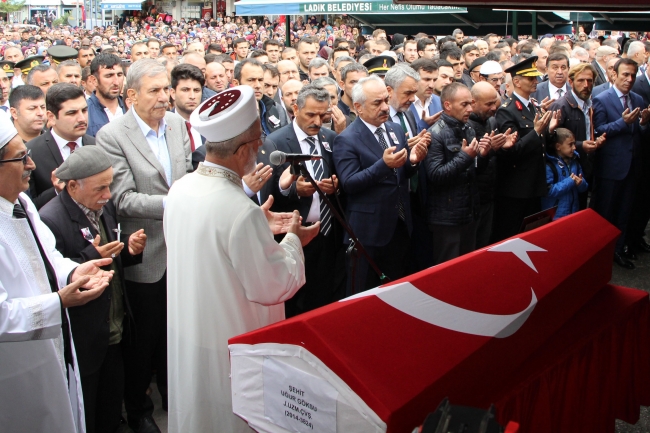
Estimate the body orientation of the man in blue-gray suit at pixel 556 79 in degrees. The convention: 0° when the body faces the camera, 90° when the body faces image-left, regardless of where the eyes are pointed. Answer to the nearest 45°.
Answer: approximately 315°

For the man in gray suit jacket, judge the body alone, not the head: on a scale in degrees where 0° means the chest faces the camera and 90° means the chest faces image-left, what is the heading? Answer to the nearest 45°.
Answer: approximately 315°

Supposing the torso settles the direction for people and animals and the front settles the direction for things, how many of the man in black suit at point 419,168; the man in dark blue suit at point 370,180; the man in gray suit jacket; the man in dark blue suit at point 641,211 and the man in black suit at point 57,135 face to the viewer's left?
0

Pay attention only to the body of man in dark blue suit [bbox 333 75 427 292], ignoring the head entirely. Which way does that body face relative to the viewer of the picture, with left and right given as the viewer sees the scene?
facing the viewer and to the right of the viewer

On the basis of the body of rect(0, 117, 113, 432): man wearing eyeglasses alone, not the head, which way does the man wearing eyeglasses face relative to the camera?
to the viewer's right

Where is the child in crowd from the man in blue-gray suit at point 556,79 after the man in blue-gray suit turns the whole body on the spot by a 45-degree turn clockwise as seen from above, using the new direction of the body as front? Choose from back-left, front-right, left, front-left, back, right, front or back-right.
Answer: front

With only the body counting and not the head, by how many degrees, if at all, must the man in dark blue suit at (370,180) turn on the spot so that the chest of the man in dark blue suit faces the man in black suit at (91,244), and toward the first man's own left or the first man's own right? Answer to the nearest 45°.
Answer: approximately 90° to the first man's own right

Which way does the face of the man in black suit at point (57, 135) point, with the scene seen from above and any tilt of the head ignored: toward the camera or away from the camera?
toward the camera
